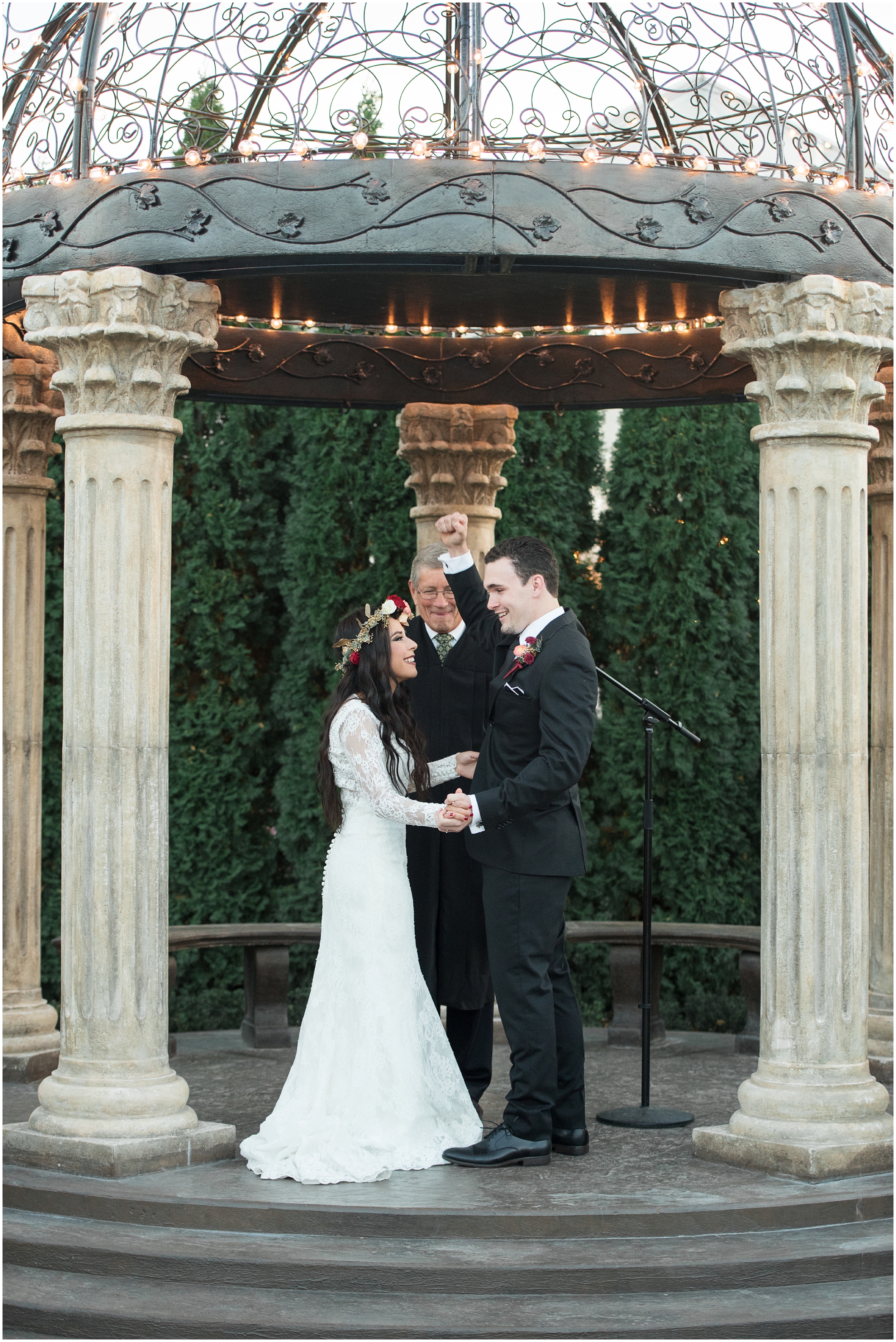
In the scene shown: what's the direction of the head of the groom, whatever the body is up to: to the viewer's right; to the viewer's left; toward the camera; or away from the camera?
to the viewer's left

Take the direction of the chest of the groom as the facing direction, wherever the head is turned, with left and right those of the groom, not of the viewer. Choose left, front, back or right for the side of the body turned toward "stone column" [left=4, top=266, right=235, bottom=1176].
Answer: front

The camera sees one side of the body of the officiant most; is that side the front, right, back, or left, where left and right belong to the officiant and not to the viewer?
front

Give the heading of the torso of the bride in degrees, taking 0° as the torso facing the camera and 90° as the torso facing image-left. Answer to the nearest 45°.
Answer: approximately 270°

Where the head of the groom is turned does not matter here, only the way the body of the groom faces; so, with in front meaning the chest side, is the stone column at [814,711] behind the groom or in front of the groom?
behind

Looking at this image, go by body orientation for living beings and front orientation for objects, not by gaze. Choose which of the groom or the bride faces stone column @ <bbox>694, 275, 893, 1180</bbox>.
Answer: the bride

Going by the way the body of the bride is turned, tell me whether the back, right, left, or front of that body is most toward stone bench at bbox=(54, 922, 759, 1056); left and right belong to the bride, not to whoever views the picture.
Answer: left

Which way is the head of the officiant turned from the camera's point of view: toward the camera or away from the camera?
toward the camera

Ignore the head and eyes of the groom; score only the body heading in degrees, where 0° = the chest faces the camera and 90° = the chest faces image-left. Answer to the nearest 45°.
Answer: approximately 90°

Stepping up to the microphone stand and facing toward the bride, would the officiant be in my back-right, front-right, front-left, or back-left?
front-right

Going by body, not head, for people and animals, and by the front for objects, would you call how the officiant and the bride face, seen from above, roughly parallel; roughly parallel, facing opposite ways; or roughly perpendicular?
roughly perpendicular

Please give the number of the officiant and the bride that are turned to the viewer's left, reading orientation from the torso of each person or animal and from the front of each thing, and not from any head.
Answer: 0

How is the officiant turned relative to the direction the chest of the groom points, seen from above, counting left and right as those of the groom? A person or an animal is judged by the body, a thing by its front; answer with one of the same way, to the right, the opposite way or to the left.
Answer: to the left
